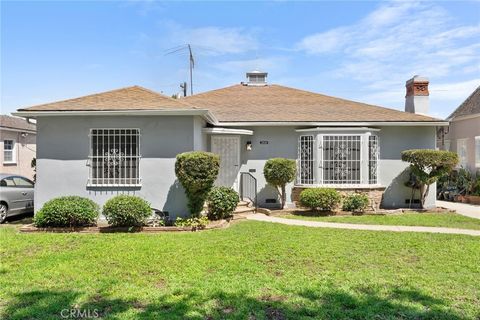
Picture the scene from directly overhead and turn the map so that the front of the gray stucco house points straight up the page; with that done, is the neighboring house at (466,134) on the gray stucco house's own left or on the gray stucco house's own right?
on the gray stucco house's own left

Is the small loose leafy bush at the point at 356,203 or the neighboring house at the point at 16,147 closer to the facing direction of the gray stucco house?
the small loose leafy bush

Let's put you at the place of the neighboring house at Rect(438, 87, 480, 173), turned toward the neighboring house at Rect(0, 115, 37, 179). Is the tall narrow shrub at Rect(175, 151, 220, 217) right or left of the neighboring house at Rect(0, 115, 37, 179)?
left

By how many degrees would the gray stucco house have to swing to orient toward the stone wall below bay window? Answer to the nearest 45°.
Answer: approximately 90° to its left

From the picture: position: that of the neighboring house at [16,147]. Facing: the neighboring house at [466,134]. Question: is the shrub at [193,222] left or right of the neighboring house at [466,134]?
right

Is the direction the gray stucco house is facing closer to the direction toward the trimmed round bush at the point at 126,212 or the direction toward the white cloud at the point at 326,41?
the trimmed round bush

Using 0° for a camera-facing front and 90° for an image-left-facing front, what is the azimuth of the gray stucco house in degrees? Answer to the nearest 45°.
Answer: approximately 0°

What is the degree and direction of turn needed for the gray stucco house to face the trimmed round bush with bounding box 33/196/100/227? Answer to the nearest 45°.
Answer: approximately 45° to its right

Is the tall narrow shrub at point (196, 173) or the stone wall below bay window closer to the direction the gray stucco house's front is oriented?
the tall narrow shrub

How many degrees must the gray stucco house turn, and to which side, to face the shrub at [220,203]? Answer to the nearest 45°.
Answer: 0° — it already faces it

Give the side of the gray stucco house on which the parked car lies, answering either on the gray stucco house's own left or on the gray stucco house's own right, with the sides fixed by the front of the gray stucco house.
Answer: on the gray stucco house's own right

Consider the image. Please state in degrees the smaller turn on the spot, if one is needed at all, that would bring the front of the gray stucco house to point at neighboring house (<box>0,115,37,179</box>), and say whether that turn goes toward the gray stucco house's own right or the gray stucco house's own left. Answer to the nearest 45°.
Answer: approximately 135° to the gray stucco house's own right

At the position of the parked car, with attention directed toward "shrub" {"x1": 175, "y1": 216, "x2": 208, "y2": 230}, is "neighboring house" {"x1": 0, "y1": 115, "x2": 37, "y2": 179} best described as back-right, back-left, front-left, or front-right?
back-left
